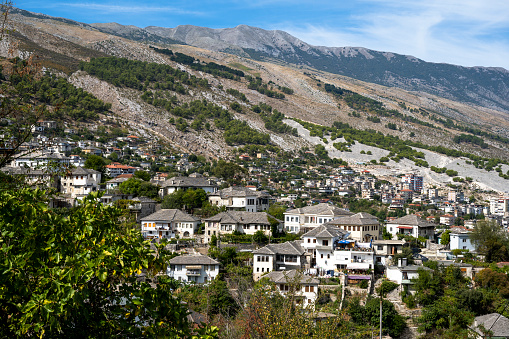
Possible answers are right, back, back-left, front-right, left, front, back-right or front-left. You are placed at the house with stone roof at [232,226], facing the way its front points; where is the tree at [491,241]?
left

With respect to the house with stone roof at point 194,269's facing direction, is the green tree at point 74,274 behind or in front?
in front

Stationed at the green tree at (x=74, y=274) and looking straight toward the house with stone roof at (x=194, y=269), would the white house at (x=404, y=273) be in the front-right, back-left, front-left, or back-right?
front-right

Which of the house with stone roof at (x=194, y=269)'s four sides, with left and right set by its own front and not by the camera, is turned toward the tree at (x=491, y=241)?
left

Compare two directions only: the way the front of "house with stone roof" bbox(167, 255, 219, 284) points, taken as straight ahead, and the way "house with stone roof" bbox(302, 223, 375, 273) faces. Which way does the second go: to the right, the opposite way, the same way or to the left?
the same way

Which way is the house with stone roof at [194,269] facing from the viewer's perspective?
toward the camera

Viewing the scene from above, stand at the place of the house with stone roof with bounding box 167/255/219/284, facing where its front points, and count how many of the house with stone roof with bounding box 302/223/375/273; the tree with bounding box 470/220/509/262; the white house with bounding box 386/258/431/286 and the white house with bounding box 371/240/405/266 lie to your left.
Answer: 4

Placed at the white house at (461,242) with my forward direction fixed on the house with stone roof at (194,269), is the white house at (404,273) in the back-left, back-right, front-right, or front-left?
front-left

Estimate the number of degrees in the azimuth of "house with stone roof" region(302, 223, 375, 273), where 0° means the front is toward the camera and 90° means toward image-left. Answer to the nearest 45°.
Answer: approximately 0°

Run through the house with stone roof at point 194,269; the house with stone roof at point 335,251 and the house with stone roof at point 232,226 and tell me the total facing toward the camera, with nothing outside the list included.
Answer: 3

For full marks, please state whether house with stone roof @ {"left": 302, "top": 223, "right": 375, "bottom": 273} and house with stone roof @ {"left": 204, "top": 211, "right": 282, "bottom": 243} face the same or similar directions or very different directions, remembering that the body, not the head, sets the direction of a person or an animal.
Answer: same or similar directions

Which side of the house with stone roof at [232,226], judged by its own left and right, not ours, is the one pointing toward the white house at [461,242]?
left

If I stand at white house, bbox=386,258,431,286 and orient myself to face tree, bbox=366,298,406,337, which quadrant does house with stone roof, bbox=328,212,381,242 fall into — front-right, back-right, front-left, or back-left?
back-right

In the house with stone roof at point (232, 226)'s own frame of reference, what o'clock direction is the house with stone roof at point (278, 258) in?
the house with stone roof at point (278, 258) is roughly at 11 o'clock from the house with stone roof at point (232, 226).

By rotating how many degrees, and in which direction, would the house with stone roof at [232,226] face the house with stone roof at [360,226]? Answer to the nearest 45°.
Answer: approximately 90° to its left

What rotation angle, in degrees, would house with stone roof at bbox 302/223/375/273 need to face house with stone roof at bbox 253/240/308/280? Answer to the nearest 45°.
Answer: approximately 45° to its right

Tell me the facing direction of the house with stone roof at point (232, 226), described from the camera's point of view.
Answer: facing the viewer
